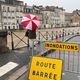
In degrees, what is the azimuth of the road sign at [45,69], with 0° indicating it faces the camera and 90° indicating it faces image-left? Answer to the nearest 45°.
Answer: approximately 0°
